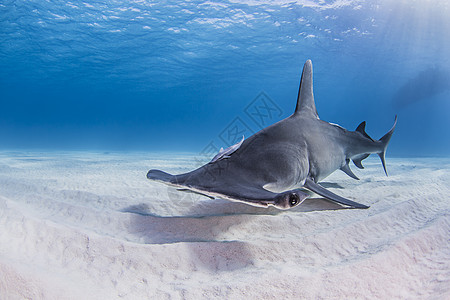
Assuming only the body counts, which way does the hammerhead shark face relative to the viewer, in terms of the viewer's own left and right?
facing the viewer and to the left of the viewer
